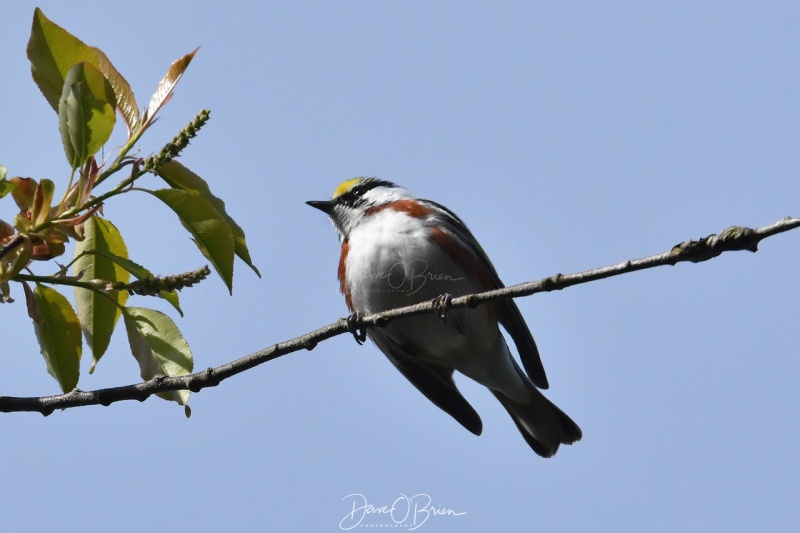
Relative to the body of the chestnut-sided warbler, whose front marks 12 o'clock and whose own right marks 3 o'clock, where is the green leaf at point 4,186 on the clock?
The green leaf is roughly at 2 o'clock from the chestnut-sided warbler.

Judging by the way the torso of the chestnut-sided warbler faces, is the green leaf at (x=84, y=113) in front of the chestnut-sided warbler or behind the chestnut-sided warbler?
in front

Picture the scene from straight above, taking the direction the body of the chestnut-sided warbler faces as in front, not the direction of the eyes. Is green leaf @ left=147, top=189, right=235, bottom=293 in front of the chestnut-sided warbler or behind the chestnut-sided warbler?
in front

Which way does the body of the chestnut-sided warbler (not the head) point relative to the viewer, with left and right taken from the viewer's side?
facing the viewer and to the left of the viewer

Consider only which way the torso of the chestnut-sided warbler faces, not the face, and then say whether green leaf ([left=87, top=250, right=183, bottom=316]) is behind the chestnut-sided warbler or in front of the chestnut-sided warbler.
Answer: in front
